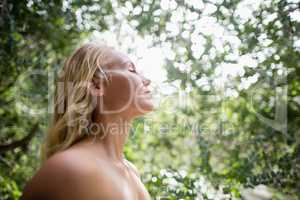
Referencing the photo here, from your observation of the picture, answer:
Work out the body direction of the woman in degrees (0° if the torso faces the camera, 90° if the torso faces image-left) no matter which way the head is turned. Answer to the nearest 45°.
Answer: approximately 270°

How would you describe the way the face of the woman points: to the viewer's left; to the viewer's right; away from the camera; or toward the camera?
to the viewer's right
